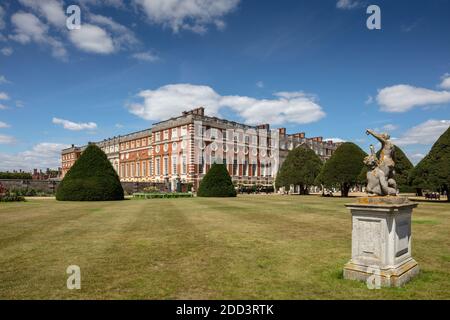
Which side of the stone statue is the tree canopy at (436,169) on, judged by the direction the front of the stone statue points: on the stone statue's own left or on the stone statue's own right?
on the stone statue's own right

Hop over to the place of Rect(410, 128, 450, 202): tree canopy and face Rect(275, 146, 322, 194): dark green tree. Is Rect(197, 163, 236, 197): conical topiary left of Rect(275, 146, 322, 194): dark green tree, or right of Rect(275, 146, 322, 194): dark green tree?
left

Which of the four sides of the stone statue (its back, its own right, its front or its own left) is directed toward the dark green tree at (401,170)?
right

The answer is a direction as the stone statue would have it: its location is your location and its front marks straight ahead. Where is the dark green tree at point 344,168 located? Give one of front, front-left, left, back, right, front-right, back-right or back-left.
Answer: right

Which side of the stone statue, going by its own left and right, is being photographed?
left

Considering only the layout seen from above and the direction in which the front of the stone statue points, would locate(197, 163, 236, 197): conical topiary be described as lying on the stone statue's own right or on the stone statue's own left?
on the stone statue's own right

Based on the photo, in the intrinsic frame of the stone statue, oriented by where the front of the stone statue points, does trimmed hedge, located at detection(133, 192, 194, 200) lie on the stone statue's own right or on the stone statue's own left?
on the stone statue's own right
